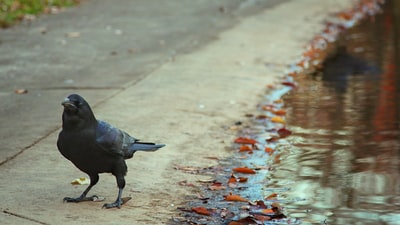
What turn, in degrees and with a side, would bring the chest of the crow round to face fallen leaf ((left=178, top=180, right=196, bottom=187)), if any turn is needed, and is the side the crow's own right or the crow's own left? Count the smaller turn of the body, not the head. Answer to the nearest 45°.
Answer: approximately 180°

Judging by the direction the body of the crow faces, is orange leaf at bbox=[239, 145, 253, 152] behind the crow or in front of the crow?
behind

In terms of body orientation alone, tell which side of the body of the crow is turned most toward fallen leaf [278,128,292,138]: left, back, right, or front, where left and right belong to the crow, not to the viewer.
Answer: back

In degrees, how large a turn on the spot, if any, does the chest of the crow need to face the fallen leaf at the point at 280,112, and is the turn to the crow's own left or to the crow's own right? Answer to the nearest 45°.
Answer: approximately 180°

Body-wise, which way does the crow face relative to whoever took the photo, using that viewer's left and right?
facing the viewer and to the left of the viewer

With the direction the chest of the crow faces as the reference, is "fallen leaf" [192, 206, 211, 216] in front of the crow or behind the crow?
behind

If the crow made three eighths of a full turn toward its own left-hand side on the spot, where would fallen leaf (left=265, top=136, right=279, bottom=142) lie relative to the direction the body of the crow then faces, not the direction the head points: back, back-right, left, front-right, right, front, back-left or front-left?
front-left

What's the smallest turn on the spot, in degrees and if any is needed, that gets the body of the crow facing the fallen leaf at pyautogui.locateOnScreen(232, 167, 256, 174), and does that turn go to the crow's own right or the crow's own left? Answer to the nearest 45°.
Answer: approximately 180°

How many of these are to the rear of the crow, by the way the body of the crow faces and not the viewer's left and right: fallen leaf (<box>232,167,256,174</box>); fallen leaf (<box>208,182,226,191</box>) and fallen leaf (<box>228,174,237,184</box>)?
3

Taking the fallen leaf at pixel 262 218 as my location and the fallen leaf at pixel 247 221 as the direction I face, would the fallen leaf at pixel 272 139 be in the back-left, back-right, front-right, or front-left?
back-right
